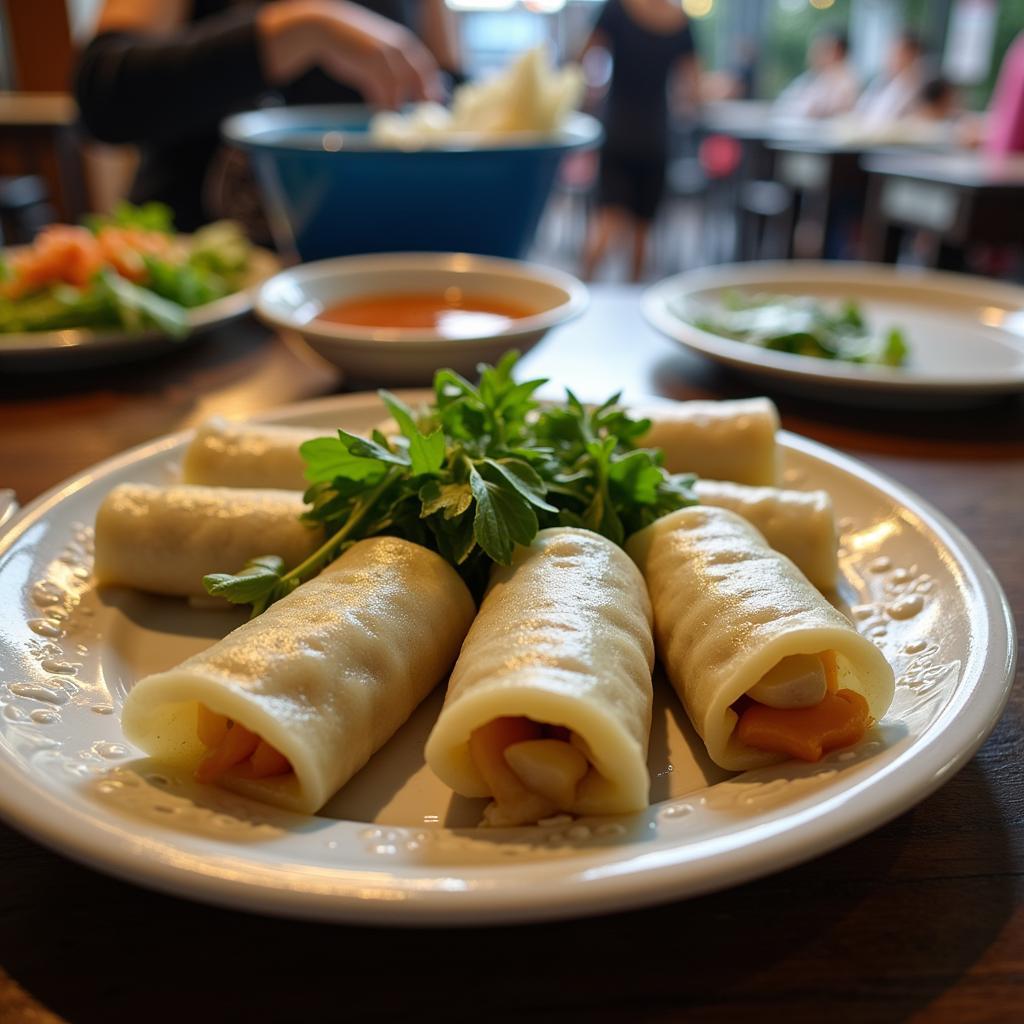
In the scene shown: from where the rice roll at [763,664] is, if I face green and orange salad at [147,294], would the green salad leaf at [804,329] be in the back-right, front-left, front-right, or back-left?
front-right

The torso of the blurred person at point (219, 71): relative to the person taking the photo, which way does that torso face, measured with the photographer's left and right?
facing the viewer and to the right of the viewer

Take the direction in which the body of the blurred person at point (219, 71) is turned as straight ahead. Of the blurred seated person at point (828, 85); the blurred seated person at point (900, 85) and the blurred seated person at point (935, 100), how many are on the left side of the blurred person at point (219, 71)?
3

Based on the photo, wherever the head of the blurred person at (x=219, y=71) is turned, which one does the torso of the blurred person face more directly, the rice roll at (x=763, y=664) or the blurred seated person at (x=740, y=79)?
the rice roll

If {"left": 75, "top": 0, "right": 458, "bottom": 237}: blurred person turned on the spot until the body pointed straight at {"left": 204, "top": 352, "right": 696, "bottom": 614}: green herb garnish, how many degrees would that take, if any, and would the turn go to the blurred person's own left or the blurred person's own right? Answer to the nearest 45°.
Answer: approximately 45° to the blurred person's own right

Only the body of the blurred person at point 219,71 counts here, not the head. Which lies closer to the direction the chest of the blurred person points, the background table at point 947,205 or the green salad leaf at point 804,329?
the green salad leaf

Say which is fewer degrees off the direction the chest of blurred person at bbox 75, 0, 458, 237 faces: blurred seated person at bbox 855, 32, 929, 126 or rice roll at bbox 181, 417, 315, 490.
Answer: the rice roll

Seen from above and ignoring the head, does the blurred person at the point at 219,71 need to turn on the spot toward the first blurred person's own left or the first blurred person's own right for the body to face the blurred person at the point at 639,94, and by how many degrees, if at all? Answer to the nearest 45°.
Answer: approximately 90° to the first blurred person's own left

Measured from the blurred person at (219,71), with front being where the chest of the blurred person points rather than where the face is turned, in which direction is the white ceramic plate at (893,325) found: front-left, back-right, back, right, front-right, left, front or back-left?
front

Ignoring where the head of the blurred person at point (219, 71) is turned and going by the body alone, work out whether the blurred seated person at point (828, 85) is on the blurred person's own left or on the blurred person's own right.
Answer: on the blurred person's own left

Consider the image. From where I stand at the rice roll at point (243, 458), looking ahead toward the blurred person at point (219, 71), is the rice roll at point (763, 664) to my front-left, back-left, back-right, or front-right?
back-right

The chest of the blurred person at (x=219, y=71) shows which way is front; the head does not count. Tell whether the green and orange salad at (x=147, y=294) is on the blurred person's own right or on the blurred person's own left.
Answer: on the blurred person's own right

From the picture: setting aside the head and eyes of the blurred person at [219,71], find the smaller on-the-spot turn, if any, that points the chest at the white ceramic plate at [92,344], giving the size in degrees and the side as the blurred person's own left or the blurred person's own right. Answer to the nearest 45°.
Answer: approximately 45° to the blurred person's own right

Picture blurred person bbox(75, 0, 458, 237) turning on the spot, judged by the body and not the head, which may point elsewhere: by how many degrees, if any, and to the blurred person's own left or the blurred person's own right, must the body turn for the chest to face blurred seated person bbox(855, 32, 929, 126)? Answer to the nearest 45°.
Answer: approximately 90° to the blurred person's own left

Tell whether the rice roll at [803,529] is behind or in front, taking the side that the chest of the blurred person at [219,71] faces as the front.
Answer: in front

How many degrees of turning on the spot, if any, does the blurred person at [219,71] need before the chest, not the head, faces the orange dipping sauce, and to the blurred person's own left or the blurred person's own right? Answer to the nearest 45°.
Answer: approximately 45° to the blurred person's own right

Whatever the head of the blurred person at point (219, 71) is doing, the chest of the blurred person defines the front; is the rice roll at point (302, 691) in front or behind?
in front
